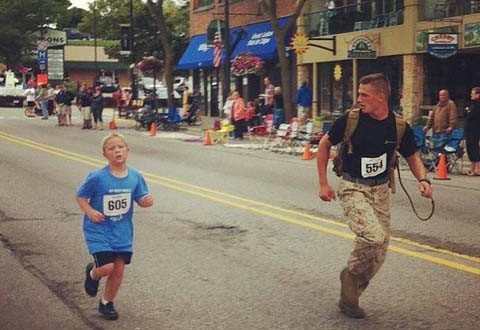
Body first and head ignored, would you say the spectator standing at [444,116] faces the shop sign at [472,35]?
no

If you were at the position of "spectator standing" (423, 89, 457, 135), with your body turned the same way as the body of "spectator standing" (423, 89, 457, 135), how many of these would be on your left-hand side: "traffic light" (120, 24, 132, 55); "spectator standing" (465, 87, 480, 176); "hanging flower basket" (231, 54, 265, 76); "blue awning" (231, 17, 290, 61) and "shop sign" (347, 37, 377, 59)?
1

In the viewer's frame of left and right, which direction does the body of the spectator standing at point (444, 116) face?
facing the viewer and to the left of the viewer

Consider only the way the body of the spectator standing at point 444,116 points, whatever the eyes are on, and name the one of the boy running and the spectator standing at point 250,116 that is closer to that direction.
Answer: the boy running

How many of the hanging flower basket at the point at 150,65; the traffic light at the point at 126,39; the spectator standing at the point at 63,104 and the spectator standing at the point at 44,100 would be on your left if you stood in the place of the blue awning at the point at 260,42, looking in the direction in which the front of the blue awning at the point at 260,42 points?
0

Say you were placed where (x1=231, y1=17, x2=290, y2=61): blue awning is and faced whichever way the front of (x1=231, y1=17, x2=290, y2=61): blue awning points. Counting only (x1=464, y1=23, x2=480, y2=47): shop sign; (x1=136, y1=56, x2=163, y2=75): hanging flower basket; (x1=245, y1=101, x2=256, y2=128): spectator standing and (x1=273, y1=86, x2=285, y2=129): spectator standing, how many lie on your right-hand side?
1

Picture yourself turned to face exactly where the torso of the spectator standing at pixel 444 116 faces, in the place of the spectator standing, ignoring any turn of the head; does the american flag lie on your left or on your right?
on your right

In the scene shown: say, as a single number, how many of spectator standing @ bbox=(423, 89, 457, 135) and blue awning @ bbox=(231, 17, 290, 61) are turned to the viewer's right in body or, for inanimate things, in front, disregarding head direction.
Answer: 0

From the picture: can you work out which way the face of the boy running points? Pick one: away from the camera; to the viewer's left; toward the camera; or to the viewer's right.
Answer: toward the camera

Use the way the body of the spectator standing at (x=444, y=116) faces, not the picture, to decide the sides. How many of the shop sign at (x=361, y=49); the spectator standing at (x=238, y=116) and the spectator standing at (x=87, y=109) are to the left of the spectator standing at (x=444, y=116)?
0

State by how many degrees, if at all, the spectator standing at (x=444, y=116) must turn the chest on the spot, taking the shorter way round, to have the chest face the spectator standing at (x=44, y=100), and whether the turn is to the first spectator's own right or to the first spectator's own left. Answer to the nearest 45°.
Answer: approximately 90° to the first spectator's own right

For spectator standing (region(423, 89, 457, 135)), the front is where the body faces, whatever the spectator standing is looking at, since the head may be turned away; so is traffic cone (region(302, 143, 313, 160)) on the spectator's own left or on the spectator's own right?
on the spectator's own right

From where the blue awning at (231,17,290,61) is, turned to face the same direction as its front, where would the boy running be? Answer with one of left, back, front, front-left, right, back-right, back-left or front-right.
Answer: front-left

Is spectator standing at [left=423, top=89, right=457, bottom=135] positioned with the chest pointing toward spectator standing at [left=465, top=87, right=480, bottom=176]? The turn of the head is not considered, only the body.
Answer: no

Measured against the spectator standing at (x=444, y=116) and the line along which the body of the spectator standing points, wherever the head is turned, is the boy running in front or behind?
in front

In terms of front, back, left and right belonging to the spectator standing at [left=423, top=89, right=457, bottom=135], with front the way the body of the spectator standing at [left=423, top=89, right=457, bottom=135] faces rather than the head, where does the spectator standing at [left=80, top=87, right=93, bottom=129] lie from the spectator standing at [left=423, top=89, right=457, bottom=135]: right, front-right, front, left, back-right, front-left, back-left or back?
right
